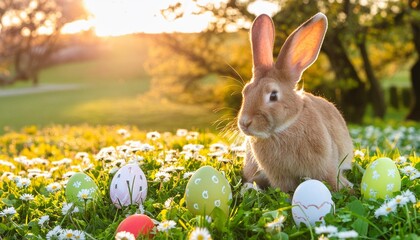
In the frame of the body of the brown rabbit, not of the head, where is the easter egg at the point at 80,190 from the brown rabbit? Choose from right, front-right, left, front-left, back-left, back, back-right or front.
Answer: front-right

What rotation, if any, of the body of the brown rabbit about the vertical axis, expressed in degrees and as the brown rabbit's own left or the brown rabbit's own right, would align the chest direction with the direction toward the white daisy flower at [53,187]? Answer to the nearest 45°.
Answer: approximately 45° to the brown rabbit's own right

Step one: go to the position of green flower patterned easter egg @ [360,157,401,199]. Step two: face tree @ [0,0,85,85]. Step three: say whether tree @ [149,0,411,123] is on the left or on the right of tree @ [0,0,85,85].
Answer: right

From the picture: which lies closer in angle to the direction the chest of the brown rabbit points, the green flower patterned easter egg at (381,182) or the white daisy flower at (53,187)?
the white daisy flower

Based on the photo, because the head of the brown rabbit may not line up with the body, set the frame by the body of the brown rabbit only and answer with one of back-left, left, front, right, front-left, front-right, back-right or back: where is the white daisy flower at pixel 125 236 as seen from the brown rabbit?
front

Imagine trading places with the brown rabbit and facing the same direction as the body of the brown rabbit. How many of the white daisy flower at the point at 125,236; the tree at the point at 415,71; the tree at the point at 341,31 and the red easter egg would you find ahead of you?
2

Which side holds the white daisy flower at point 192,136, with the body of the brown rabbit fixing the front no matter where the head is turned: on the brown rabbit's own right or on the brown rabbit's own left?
on the brown rabbit's own right

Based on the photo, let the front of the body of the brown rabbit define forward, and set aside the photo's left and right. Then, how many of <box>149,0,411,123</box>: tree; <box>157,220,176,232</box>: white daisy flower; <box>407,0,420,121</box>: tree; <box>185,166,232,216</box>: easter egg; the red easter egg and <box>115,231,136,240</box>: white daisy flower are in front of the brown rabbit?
4

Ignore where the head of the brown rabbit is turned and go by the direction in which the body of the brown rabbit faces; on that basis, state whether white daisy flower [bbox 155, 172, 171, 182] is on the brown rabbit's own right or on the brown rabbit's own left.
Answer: on the brown rabbit's own right

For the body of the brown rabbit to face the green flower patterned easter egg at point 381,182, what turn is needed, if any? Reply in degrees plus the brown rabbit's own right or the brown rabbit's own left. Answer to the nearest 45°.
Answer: approximately 135° to the brown rabbit's own left

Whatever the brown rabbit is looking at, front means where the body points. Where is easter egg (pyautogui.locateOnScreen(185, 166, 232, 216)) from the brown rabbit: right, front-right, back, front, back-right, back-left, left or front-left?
front

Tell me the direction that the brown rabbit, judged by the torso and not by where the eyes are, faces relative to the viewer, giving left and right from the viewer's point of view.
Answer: facing the viewer and to the left of the viewer

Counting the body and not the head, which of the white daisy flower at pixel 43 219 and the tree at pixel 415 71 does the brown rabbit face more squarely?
the white daisy flower

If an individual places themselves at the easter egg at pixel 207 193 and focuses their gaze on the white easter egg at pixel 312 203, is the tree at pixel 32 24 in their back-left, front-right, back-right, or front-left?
back-left

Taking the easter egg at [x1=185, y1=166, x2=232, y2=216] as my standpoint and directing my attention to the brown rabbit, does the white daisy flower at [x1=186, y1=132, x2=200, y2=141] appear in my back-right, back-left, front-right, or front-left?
front-left

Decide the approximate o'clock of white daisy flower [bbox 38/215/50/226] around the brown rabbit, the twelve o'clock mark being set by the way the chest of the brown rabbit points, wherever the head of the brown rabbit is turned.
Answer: The white daisy flower is roughly at 1 o'clock from the brown rabbit.

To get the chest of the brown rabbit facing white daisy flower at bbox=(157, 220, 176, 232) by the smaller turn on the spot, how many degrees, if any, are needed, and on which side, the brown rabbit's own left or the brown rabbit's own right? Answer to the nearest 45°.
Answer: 0° — it already faces it

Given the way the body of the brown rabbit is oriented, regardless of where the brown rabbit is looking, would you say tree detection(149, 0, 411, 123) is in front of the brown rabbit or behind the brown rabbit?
behind

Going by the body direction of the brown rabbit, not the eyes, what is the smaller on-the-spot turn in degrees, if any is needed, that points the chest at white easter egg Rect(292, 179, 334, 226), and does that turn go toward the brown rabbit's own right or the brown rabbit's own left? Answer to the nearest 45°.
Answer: approximately 45° to the brown rabbit's own left

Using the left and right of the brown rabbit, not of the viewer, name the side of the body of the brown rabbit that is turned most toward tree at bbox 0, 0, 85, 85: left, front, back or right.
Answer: right

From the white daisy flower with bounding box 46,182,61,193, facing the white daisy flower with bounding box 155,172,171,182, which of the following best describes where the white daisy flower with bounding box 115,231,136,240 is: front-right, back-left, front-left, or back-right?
front-right

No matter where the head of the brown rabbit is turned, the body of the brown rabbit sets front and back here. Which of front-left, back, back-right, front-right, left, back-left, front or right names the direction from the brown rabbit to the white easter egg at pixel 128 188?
front-right
